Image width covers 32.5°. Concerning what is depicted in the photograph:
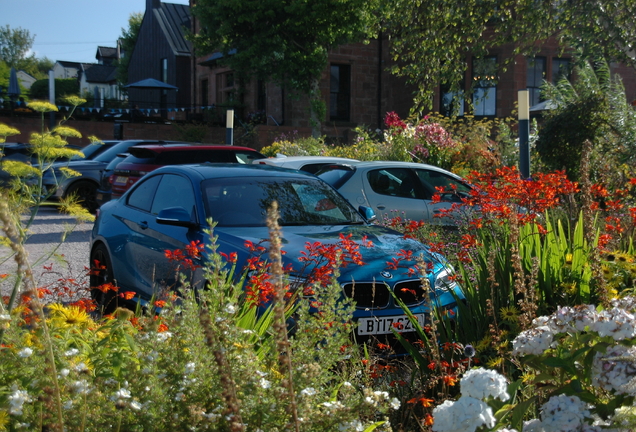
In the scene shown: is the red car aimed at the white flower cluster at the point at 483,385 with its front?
no

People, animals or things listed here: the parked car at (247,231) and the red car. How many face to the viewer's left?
0

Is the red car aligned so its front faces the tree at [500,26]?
no

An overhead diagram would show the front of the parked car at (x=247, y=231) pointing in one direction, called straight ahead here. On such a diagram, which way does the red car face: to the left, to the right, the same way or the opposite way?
to the left

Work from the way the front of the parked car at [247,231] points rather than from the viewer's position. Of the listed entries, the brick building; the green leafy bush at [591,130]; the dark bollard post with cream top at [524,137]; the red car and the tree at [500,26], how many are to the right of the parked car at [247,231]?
0

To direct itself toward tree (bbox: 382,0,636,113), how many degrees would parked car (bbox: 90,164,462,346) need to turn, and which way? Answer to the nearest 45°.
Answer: approximately 90° to its left

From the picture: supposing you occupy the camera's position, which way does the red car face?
facing away from the viewer and to the right of the viewer

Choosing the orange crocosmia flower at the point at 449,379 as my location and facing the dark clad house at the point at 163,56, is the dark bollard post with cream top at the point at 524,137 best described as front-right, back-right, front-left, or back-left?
front-right

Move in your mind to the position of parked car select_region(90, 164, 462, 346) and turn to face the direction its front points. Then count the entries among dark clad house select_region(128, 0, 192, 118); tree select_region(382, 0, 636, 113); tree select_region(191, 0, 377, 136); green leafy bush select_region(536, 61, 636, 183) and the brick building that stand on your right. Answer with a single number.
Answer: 0

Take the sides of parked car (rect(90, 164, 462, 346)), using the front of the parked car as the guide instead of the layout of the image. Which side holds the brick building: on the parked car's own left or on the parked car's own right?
on the parked car's own left

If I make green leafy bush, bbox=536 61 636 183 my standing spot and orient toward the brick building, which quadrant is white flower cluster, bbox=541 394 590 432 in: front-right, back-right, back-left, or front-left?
back-left

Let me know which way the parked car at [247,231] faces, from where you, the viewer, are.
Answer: facing the viewer and to the right of the viewer
